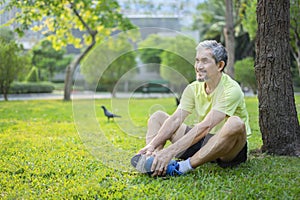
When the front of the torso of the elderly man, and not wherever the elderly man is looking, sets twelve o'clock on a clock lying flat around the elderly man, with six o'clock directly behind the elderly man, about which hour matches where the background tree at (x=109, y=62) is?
The background tree is roughly at 3 o'clock from the elderly man.

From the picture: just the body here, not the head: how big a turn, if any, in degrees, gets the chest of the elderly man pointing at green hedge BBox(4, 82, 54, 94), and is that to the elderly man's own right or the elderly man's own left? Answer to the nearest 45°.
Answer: approximately 90° to the elderly man's own right

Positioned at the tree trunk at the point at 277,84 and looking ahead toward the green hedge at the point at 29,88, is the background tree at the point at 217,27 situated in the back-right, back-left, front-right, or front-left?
front-right

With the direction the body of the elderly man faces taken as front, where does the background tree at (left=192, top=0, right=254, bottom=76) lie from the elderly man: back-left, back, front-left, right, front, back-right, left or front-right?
back-right

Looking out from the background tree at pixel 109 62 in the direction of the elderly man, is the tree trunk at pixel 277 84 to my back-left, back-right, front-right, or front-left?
front-left

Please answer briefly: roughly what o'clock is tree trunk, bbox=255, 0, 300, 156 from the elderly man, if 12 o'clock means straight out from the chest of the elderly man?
The tree trunk is roughly at 6 o'clock from the elderly man.

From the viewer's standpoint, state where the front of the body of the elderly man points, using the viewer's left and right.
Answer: facing the viewer and to the left of the viewer
